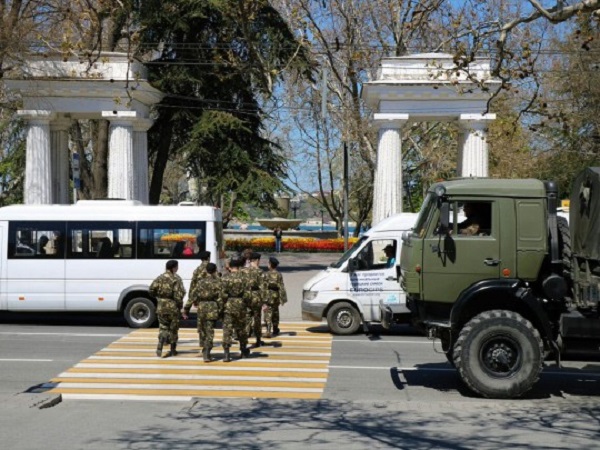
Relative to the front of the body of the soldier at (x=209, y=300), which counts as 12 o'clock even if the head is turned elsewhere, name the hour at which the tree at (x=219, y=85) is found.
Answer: The tree is roughly at 12 o'clock from the soldier.

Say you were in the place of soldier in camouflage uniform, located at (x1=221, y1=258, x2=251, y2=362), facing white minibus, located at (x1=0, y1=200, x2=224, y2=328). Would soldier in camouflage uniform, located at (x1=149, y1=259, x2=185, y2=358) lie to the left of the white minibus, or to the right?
left

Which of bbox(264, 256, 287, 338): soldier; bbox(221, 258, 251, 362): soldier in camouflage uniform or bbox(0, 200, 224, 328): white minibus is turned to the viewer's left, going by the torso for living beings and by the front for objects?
the white minibus

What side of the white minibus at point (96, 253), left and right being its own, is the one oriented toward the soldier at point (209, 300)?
left

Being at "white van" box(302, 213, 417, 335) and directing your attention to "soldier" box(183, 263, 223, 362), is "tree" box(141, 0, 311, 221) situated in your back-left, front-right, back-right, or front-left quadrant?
back-right

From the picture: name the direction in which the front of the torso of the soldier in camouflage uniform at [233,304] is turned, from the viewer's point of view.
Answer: away from the camera

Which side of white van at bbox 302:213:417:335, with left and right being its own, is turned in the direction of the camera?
left

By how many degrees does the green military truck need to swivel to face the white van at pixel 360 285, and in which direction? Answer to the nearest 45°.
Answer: approximately 45° to its right

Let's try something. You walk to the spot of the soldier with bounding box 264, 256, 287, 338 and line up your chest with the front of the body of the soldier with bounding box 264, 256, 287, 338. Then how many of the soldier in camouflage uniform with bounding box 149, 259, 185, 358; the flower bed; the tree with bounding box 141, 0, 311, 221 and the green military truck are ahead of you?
2

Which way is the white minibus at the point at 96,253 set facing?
to the viewer's left

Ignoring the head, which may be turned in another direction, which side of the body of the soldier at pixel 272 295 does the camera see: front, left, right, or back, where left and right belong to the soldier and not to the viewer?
back

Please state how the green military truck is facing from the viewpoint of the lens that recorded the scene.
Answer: facing to the left of the viewer

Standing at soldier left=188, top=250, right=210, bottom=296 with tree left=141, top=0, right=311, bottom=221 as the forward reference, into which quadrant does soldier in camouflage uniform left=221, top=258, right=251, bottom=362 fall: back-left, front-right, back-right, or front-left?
back-right

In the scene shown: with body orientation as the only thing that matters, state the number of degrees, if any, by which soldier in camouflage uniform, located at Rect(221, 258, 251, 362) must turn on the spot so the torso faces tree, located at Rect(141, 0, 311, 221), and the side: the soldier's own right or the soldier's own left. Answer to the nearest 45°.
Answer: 0° — they already face it

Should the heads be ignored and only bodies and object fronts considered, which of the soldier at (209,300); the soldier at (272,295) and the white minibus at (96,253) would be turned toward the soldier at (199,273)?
the soldier at (209,300)

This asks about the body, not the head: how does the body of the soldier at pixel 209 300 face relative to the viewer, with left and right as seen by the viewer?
facing away from the viewer
